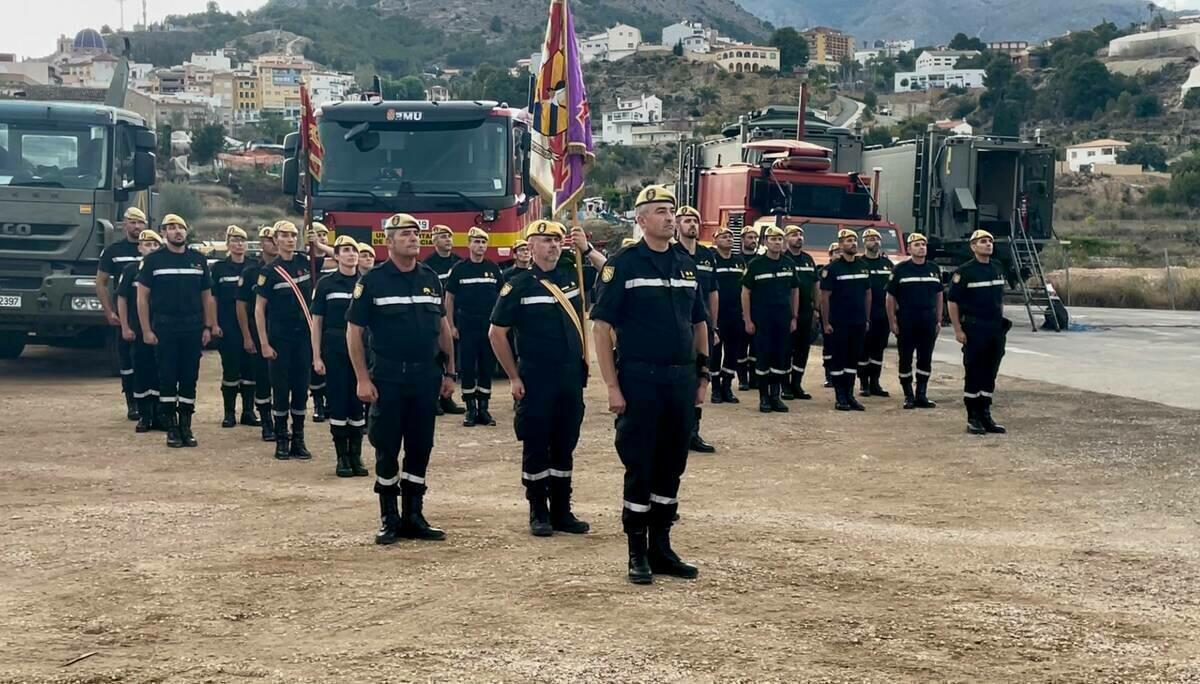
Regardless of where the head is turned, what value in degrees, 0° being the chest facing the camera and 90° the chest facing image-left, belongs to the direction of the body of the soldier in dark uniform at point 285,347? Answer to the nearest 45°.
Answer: approximately 315°

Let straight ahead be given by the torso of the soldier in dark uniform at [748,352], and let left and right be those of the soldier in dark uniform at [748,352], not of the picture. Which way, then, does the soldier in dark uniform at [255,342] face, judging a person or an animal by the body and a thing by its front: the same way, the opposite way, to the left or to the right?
the same way

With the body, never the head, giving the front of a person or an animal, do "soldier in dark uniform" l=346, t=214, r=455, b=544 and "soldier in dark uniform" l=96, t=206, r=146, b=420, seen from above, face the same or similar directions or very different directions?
same or similar directions

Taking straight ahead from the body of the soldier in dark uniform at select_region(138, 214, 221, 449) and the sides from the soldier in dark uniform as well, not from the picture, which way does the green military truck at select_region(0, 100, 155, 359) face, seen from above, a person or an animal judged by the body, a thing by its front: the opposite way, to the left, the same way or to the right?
the same way

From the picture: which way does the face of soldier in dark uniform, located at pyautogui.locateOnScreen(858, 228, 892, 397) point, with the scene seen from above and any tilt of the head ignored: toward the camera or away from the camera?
toward the camera

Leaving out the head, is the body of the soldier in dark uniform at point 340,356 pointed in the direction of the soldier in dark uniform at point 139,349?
no

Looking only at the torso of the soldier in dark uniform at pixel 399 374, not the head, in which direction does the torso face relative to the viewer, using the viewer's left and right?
facing the viewer and to the right of the viewer

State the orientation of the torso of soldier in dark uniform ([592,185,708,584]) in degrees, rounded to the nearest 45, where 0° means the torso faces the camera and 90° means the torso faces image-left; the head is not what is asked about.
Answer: approximately 315°

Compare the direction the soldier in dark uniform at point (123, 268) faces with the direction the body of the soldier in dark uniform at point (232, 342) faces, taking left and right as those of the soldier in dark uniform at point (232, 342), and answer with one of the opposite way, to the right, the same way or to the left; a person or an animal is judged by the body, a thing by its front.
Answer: the same way

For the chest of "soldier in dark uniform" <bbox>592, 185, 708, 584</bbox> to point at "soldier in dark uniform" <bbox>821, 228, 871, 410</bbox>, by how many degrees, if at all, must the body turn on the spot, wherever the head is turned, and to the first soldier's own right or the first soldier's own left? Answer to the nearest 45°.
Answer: approximately 135° to the first soldier's own left

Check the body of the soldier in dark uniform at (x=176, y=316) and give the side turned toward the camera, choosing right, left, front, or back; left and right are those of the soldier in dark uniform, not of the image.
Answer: front

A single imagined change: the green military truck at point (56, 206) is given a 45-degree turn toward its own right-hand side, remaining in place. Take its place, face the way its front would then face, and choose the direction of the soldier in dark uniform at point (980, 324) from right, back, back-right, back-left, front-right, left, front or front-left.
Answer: left

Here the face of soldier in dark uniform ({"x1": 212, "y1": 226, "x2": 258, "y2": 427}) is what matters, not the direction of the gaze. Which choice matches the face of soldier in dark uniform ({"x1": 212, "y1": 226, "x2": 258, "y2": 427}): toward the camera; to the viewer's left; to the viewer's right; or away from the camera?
toward the camera

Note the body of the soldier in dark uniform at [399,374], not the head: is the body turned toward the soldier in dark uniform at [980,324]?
no

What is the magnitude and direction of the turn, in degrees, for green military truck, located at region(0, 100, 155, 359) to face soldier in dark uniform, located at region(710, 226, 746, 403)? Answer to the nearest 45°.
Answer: approximately 45° to its left

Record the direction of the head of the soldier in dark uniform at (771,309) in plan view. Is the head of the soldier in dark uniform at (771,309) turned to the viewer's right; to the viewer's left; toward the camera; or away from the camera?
toward the camera

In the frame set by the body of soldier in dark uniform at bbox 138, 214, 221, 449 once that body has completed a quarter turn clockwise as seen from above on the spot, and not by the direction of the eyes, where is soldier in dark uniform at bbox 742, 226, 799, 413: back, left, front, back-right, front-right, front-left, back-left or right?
back

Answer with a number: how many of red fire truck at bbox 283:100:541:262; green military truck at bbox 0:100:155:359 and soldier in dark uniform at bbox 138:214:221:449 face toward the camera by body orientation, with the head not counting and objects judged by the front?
3

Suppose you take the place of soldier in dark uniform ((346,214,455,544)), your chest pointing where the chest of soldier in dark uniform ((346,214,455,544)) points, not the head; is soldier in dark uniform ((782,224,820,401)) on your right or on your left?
on your left

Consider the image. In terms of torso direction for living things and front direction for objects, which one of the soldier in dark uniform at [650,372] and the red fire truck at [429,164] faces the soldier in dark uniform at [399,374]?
the red fire truck

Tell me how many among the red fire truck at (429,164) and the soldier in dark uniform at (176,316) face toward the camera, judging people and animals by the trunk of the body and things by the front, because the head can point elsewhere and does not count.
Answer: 2
